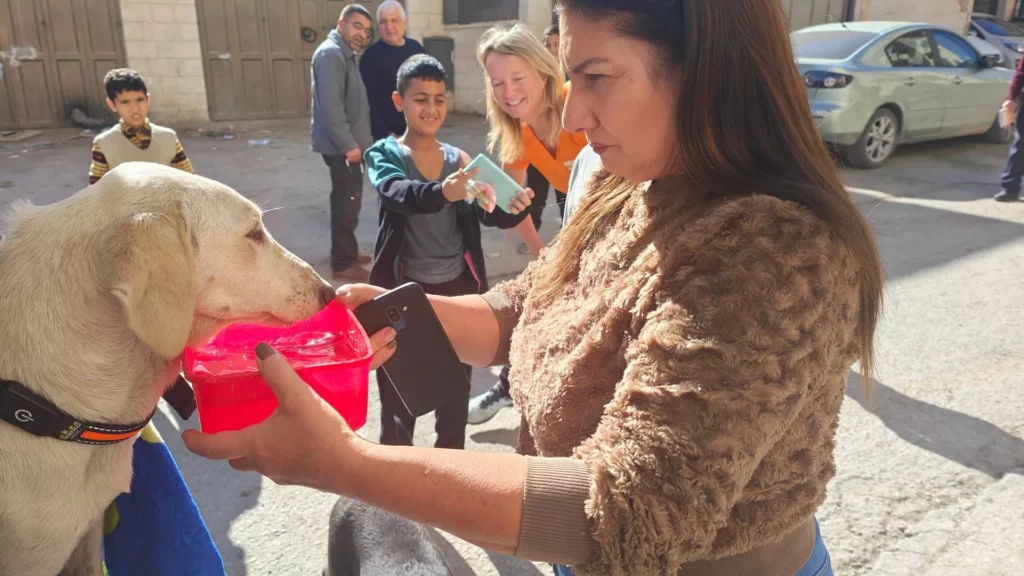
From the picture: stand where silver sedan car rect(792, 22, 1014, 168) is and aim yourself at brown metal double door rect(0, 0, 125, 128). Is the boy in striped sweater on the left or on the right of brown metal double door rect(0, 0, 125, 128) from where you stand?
left

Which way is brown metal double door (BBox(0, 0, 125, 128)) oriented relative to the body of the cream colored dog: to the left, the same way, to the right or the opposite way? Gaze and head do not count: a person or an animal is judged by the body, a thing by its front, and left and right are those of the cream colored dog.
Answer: to the right

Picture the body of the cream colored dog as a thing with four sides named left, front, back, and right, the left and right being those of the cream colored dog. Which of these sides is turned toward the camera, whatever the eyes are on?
right

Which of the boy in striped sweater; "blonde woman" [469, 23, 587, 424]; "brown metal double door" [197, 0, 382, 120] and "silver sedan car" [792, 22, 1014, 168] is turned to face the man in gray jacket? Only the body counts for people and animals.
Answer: the brown metal double door

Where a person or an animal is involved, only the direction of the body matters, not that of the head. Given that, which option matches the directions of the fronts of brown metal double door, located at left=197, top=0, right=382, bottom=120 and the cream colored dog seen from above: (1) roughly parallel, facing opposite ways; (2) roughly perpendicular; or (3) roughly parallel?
roughly perpendicular

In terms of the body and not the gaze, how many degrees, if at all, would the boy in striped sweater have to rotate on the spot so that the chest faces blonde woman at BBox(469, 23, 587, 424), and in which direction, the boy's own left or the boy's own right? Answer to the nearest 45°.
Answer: approximately 45° to the boy's own left

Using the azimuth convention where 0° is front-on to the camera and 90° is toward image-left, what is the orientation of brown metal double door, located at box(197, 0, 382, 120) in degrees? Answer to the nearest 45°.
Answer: approximately 0°

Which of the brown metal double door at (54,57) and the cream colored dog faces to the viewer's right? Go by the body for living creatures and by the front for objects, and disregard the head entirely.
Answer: the cream colored dog

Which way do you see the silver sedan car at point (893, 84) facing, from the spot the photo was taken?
facing away from the viewer and to the right of the viewer

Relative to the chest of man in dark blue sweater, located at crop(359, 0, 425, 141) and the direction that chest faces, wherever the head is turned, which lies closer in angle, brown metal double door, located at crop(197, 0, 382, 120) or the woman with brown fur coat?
the woman with brown fur coat
